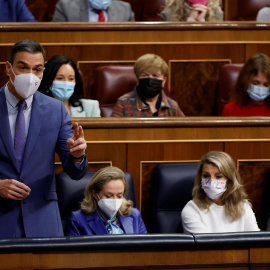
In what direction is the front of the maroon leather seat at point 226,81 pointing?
toward the camera

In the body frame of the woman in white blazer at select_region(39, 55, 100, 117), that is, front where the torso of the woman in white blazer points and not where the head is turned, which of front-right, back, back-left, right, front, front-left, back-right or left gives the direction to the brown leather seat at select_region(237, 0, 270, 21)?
back-left

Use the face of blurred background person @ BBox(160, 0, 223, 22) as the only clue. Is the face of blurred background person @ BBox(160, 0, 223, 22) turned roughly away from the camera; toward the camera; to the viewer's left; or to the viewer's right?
toward the camera

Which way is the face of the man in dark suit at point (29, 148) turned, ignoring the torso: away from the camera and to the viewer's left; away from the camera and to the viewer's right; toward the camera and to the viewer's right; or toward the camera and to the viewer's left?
toward the camera and to the viewer's right

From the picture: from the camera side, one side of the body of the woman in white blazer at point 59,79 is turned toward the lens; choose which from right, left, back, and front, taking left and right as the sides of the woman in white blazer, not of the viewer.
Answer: front

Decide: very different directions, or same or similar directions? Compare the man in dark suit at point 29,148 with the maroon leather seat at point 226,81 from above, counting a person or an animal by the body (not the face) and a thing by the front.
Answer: same or similar directions

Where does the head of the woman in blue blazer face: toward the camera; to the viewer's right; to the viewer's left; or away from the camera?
toward the camera

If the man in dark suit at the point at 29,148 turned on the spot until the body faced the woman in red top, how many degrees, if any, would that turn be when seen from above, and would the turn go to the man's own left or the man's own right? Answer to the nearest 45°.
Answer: approximately 135° to the man's own left

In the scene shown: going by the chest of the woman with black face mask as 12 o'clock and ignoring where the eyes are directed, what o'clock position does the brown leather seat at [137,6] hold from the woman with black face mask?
The brown leather seat is roughly at 6 o'clock from the woman with black face mask.

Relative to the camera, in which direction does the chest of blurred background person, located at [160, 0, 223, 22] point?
toward the camera

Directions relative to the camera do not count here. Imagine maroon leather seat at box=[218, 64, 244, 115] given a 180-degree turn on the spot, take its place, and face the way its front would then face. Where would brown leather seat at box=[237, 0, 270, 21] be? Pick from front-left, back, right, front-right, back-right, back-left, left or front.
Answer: front

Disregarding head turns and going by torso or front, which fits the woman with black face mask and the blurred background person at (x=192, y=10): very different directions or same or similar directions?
same or similar directions
